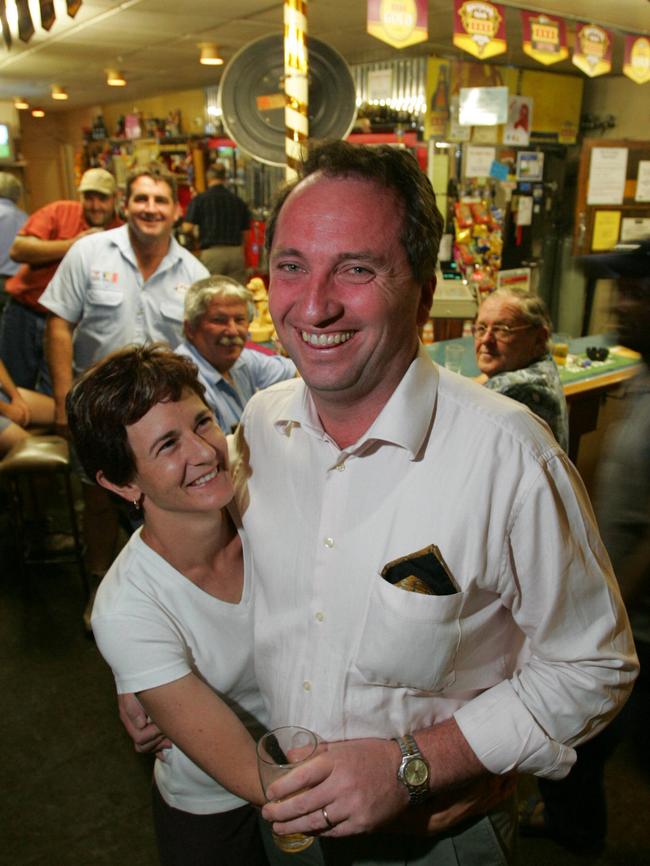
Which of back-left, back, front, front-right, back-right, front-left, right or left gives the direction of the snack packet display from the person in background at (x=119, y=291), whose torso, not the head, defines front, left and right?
back-left

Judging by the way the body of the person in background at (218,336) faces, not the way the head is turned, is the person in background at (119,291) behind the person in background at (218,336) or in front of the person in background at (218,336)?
behind

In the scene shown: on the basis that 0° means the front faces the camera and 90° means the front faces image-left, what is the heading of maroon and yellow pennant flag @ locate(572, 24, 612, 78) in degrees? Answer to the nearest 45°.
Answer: approximately 0°

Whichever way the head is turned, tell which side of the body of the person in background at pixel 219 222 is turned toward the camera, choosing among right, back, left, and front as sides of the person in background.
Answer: back
